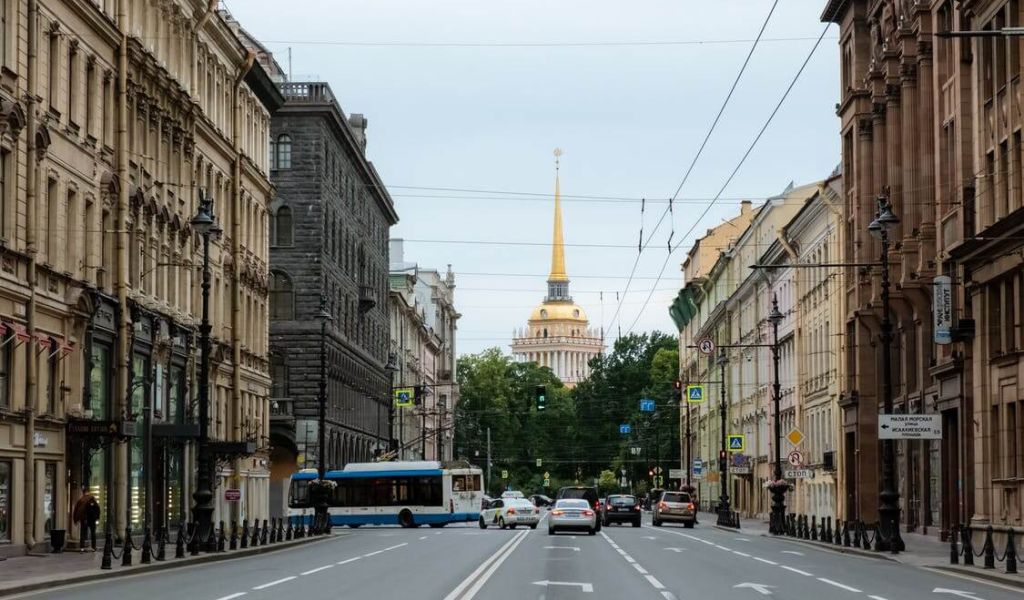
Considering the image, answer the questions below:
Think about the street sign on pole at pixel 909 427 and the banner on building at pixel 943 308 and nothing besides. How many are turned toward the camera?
2

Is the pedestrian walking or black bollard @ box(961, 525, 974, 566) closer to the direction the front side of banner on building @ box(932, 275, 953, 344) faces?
the black bollard

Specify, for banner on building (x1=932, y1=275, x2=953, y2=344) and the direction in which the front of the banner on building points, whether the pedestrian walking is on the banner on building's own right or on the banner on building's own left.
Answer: on the banner on building's own right

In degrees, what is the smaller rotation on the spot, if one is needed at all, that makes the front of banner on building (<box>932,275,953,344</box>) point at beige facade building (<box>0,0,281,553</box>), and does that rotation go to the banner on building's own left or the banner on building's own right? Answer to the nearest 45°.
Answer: approximately 90° to the banner on building's own right

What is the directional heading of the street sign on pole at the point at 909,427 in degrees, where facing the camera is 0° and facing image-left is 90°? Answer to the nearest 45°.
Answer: approximately 0°

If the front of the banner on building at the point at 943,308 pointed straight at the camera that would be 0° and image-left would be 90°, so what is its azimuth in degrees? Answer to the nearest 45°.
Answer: approximately 0°

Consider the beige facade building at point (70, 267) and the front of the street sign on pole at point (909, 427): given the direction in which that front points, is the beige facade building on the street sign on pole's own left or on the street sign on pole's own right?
on the street sign on pole's own right
